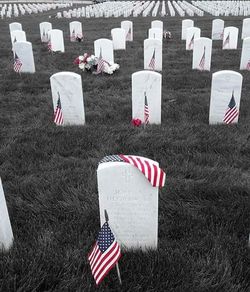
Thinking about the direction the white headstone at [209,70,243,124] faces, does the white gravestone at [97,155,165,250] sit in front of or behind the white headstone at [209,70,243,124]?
in front

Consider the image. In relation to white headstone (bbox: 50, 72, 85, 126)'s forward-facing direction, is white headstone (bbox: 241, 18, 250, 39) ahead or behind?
behind

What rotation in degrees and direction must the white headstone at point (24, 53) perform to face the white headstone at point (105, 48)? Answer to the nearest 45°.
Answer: approximately 90° to its left

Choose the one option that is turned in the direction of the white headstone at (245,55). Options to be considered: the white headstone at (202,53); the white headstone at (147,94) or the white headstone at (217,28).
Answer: the white headstone at (217,28)

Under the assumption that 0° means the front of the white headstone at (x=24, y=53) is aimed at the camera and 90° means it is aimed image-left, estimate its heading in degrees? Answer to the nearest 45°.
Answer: approximately 0°

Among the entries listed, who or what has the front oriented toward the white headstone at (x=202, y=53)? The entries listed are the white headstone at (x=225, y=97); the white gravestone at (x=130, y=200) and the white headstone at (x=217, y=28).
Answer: the white headstone at (x=217, y=28)

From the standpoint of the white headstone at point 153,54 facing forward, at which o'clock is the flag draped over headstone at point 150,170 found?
The flag draped over headstone is roughly at 12 o'clock from the white headstone.

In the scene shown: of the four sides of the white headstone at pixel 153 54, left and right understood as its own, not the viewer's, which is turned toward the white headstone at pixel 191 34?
back

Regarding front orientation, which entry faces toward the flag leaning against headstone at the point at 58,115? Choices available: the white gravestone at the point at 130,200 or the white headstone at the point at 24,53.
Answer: the white headstone

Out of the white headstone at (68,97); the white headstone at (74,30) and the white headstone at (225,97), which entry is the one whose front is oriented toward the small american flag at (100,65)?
the white headstone at (74,30)

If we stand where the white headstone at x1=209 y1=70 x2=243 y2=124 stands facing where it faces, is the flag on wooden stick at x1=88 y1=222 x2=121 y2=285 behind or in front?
in front

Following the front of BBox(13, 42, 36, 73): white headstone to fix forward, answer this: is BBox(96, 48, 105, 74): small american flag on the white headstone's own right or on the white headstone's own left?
on the white headstone's own left

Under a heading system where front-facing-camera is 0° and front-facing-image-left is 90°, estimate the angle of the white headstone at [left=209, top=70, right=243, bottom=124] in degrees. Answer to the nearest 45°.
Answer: approximately 0°
